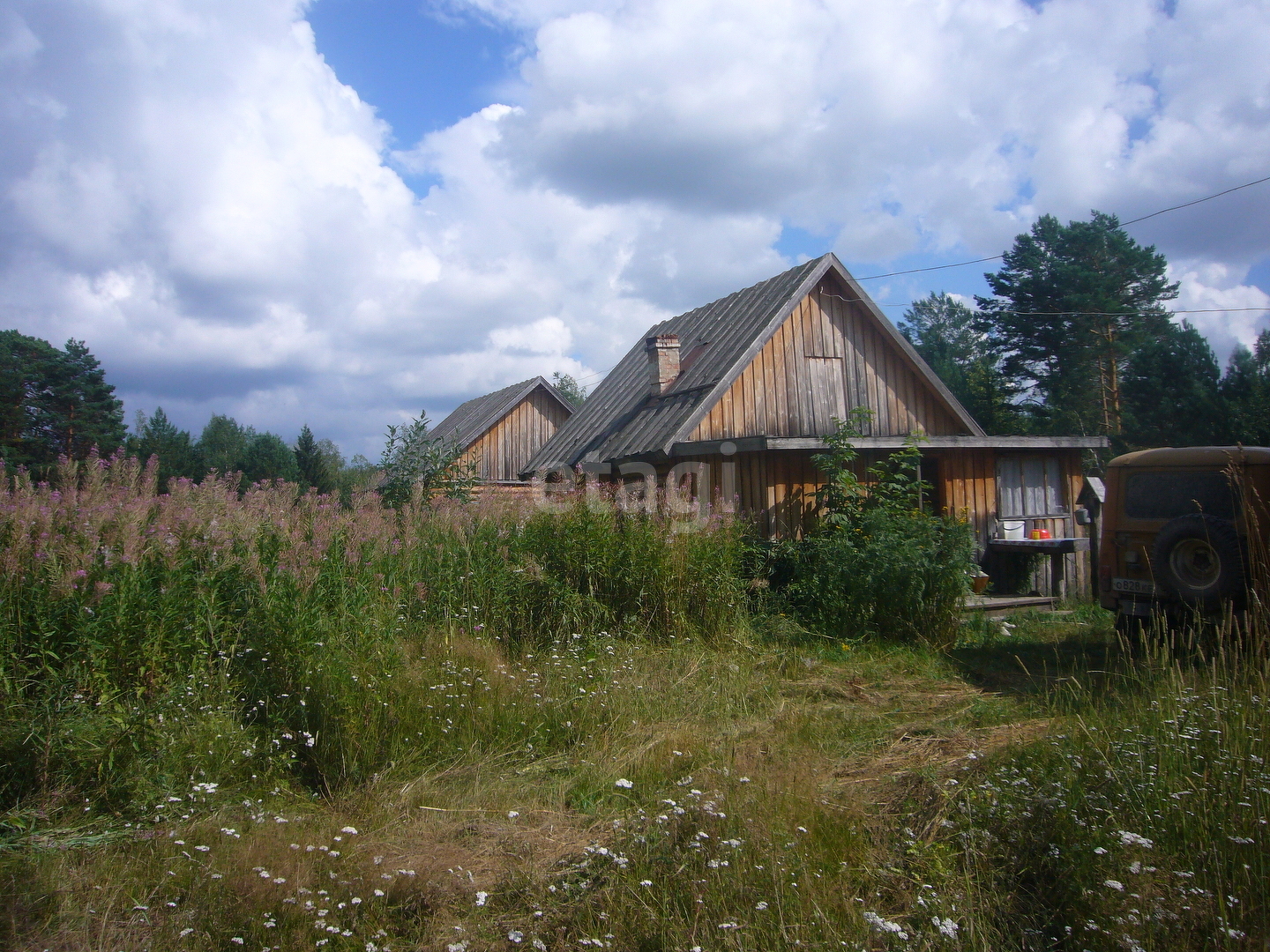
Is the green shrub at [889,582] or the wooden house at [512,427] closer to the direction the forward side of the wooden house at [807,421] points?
the green shrub

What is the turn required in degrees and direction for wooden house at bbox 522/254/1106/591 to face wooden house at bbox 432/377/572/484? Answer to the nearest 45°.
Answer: approximately 180°

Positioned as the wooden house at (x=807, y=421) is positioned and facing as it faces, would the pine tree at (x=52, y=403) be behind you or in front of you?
behind

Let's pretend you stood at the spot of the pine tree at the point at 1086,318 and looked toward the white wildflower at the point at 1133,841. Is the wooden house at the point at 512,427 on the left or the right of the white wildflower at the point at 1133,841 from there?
right

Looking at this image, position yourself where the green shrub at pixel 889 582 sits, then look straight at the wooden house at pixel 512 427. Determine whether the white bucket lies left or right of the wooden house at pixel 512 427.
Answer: right

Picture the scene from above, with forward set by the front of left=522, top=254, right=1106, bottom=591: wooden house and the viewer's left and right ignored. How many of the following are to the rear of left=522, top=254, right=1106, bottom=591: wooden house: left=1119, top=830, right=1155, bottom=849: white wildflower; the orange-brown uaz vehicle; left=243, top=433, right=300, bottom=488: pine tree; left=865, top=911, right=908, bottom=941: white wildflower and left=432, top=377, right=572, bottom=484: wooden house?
2

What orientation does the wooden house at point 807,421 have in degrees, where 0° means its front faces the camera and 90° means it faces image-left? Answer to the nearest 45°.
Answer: approximately 315°

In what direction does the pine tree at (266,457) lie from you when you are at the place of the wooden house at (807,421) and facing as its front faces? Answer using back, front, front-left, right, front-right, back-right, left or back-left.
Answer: back

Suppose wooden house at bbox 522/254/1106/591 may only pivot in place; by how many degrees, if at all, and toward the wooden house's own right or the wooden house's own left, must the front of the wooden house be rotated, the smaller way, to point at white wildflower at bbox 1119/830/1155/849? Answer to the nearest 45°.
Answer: approximately 45° to the wooden house's own right

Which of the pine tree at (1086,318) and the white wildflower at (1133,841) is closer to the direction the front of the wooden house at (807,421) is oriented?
the white wildflower

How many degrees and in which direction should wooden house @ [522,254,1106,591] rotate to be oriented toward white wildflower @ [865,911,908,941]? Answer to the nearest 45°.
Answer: approximately 45° to its right
